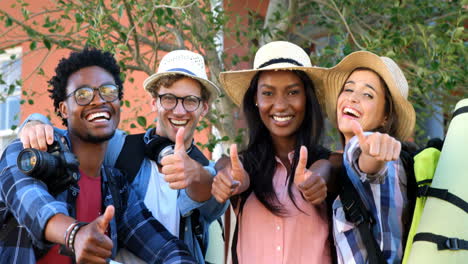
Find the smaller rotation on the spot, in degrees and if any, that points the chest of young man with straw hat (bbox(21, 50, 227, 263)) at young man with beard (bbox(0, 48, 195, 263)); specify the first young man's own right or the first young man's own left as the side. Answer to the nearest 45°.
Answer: approximately 45° to the first young man's own right

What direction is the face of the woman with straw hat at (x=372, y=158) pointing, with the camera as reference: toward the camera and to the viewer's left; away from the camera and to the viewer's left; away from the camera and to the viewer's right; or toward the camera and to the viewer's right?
toward the camera and to the viewer's left

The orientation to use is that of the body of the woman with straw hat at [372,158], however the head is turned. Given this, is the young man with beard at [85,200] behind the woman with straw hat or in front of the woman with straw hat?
in front

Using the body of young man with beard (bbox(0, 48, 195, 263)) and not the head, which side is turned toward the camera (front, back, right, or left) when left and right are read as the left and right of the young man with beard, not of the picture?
front

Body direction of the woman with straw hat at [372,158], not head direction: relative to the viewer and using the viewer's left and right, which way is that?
facing the viewer and to the left of the viewer

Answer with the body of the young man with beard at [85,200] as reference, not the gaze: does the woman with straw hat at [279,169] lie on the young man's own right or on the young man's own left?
on the young man's own left

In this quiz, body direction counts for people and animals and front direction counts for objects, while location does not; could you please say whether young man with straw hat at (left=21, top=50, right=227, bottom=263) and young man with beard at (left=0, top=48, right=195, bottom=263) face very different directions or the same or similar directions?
same or similar directions

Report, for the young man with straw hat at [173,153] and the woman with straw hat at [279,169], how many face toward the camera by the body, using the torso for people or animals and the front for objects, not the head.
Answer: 2

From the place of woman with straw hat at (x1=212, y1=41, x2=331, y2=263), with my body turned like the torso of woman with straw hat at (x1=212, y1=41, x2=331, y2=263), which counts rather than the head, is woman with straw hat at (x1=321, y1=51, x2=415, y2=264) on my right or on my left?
on my left

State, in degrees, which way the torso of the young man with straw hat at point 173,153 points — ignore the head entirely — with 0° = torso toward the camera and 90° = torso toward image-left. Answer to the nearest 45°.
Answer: approximately 0°

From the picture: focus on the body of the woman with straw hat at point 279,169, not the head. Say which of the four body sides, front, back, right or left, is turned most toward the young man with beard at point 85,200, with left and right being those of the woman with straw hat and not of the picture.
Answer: right

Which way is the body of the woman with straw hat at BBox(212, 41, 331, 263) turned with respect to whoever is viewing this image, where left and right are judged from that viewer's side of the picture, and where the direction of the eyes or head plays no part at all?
facing the viewer
